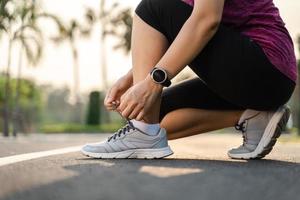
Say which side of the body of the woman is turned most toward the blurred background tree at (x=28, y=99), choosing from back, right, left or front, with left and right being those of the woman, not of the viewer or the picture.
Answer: right

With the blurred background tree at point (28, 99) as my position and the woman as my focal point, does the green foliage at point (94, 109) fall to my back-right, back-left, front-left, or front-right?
front-left

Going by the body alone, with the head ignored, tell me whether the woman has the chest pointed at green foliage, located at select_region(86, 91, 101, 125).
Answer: no

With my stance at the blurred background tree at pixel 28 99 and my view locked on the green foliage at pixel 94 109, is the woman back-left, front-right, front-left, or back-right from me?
front-right

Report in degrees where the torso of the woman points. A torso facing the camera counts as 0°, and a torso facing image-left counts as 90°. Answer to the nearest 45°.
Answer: approximately 90°
